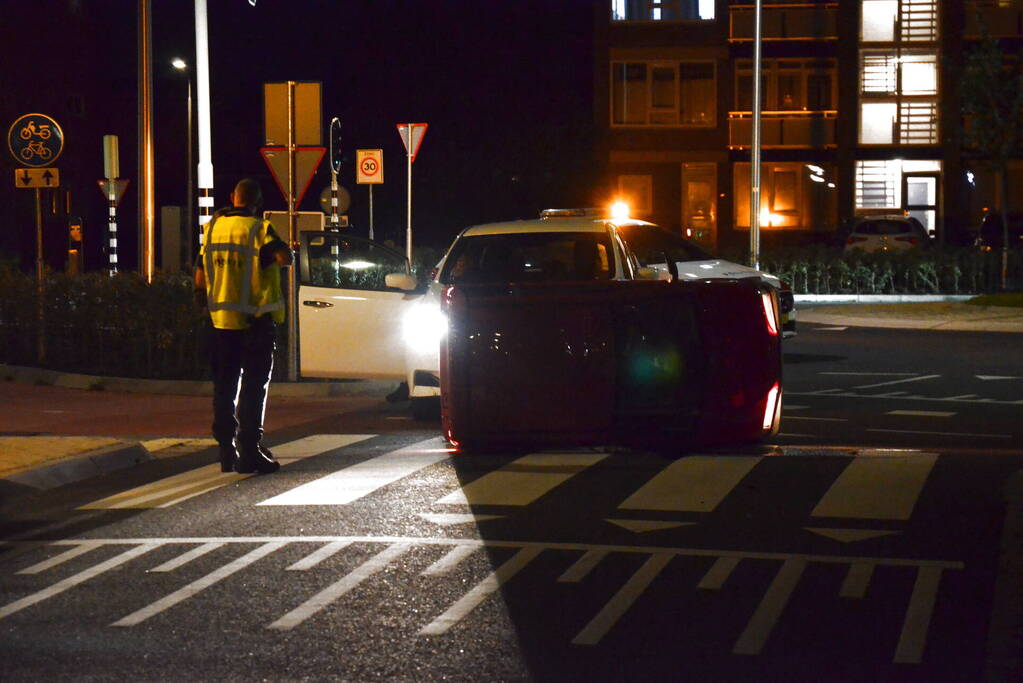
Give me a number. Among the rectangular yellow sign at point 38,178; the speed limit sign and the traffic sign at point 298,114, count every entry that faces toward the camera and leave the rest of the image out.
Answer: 2

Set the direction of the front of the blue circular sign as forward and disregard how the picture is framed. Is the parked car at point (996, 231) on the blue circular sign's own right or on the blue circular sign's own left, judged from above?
on the blue circular sign's own left

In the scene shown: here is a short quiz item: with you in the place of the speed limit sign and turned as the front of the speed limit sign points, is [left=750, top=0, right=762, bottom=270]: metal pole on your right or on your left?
on your left

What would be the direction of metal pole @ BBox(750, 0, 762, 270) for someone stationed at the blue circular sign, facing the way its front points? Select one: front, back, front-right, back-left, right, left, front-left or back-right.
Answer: back-left

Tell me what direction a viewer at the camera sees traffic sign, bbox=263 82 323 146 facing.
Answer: facing away from the viewer

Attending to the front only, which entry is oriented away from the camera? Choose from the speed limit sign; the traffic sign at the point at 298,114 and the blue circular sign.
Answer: the traffic sign

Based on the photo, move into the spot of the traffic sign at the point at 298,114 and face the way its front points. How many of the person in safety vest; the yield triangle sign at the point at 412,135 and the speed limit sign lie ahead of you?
2

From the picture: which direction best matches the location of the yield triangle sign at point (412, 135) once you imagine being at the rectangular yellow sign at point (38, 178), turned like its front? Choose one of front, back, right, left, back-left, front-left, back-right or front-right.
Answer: back-left

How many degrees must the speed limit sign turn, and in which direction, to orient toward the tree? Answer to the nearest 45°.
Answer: approximately 135° to its left
